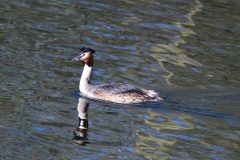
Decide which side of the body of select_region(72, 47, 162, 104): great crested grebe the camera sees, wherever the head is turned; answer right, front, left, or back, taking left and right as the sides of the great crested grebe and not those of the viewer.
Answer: left
